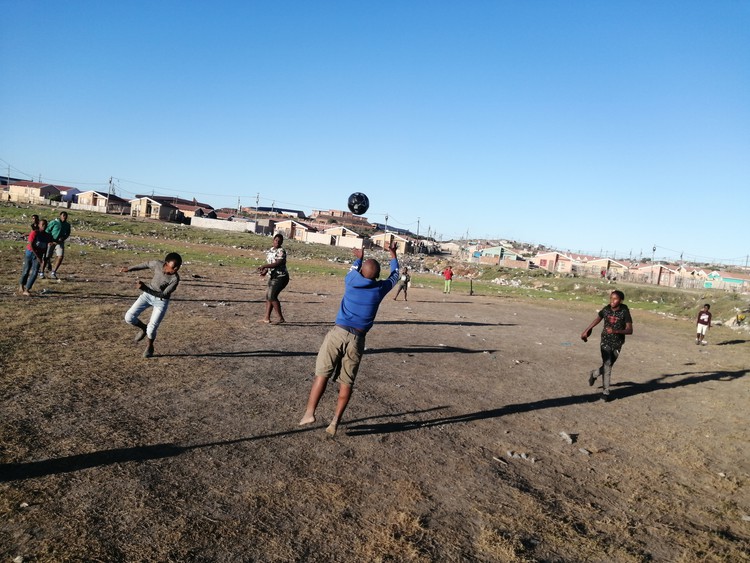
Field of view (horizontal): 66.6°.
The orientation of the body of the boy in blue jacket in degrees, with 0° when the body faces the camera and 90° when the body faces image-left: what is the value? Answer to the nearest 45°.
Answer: approximately 180°

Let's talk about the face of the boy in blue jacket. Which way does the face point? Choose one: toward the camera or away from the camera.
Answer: away from the camera

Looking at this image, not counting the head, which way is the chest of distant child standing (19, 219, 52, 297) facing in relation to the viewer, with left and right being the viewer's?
facing the viewer and to the right of the viewer

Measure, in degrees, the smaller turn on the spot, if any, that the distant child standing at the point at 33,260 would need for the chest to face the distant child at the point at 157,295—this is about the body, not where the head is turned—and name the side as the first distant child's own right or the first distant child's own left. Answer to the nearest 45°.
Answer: approximately 45° to the first distant child's own right

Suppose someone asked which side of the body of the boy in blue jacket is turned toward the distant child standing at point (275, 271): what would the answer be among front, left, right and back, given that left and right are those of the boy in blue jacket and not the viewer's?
front

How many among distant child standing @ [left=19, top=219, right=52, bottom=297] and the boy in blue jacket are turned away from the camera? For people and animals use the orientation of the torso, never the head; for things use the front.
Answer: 1

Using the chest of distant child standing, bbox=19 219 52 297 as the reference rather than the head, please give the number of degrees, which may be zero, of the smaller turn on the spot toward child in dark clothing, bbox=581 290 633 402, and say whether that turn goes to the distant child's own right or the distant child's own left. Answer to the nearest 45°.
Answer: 0° — they already face them

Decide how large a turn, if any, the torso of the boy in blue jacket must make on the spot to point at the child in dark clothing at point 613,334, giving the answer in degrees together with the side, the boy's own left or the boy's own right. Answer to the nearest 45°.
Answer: approximately 45° to the boy's own right

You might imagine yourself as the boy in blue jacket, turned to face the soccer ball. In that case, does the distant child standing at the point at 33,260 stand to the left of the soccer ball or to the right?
left

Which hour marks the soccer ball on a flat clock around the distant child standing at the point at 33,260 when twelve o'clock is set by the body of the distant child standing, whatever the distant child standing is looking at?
The soccer ball is roughly at 12 o'clock from the distant child standing.

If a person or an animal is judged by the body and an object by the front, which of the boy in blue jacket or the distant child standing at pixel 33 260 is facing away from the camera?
the boy in blue jacket

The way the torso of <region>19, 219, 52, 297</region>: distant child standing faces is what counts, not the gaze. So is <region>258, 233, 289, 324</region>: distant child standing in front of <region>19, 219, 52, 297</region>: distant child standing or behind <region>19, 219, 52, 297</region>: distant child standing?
in front

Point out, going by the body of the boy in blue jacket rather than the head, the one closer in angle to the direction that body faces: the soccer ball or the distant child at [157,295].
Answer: the soccer ball

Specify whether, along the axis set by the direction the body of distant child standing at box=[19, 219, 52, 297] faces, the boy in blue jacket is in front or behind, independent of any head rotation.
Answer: in front
